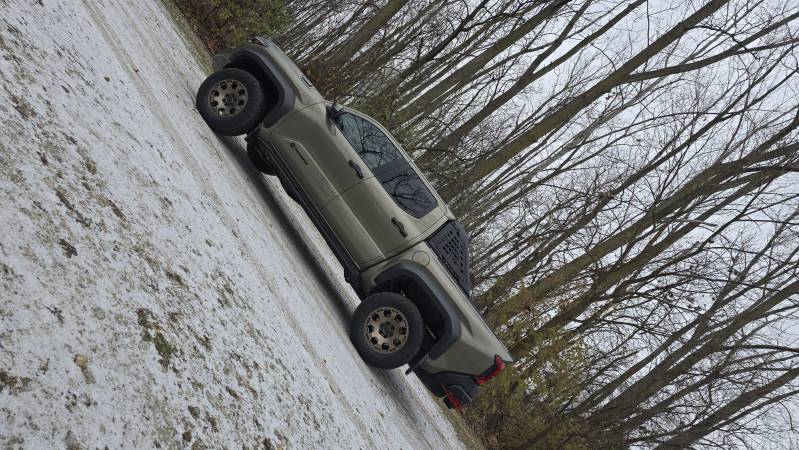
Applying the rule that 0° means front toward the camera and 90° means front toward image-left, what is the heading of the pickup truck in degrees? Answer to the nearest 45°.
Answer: approximately 90°
